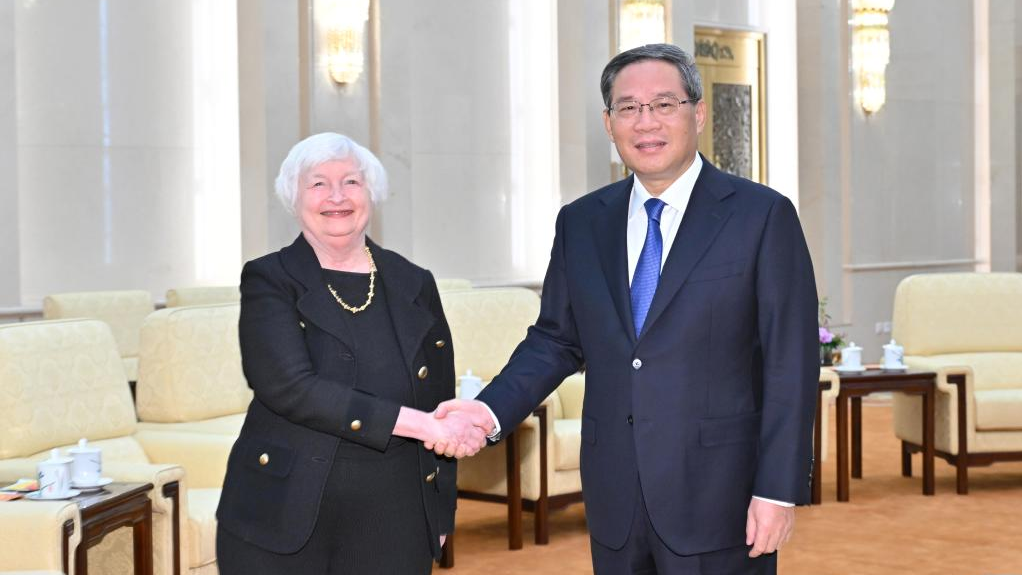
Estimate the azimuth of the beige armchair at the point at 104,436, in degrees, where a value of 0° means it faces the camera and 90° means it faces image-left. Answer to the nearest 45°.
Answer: approximately 315°

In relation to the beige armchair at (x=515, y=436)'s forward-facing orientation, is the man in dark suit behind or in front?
in front

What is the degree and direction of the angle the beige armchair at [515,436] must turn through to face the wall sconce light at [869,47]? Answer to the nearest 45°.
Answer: approximately 90° to its left

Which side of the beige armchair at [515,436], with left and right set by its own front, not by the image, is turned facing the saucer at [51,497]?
right

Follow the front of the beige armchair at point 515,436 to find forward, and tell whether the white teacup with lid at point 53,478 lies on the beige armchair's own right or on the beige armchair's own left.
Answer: on the beige armchair's own right

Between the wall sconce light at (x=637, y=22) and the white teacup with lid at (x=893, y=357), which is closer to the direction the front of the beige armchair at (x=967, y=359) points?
the white teacup with lid
